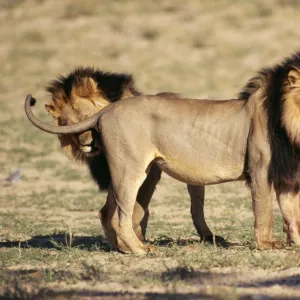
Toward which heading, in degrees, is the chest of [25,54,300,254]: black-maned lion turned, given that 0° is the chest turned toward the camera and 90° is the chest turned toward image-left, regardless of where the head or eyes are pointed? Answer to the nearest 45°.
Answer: approximately 270°

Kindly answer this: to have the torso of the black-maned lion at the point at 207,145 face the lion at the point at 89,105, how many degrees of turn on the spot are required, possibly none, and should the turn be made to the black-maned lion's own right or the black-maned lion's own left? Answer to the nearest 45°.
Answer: approximately 135° to the black-maned lion's own left

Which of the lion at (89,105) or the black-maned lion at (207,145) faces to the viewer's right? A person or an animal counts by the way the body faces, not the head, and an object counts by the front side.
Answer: the black-maned lion

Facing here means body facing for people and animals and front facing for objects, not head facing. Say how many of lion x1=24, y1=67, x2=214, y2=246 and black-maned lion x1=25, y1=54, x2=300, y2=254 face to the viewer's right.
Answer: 1

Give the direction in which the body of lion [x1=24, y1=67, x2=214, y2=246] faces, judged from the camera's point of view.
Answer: to the viewer's left

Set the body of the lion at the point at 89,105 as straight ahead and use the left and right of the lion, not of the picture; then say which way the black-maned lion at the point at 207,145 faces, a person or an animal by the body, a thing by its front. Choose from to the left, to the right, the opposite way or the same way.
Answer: the opposite way

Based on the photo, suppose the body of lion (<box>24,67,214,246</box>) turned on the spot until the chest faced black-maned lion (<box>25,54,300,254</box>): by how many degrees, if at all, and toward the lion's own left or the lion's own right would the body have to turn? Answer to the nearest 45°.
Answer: approximately 135° to the lion's own left
